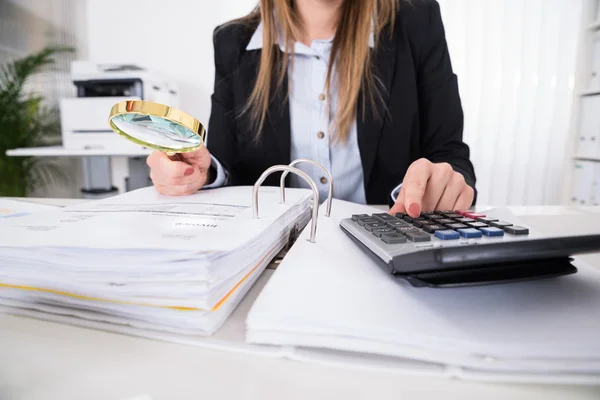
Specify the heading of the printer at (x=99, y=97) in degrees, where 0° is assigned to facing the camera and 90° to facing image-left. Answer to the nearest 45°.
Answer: approximately 45°

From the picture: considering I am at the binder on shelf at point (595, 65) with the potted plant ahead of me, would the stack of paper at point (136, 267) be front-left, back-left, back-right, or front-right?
front-left

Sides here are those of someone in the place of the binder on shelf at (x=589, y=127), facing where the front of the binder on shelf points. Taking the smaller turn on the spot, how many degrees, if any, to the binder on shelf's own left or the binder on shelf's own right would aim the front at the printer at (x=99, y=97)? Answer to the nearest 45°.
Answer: approximately 45° to the binder on shelf's own right

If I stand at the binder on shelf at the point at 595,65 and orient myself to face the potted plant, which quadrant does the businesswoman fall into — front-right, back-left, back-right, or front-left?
front-left

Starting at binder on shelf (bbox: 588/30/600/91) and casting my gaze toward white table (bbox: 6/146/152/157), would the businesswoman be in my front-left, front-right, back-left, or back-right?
front-left

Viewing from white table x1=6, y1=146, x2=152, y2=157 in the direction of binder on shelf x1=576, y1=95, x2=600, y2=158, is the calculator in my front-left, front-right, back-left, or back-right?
front-right

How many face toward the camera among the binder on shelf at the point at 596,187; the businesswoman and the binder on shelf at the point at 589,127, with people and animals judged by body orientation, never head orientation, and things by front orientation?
3

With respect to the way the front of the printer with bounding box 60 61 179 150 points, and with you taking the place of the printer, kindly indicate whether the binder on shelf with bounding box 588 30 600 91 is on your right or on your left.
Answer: on your left

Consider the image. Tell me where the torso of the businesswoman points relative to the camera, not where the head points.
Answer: toward the camera

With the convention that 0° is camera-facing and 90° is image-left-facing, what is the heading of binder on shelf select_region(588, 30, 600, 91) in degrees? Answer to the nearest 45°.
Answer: approximately 0°

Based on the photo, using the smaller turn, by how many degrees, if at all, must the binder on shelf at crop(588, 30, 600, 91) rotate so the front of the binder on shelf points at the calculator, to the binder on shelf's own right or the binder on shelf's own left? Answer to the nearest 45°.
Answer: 0° — it already faces it

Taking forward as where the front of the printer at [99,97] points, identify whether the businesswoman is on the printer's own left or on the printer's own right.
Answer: on the printer's own left

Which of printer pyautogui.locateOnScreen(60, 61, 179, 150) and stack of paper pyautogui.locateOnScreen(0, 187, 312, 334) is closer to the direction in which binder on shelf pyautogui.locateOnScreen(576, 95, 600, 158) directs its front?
the stack of paper
